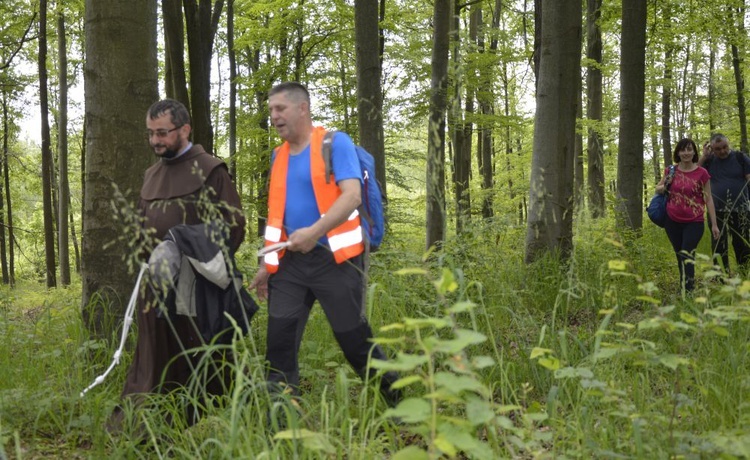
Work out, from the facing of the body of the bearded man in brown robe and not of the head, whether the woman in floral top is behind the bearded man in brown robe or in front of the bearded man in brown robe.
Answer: behind

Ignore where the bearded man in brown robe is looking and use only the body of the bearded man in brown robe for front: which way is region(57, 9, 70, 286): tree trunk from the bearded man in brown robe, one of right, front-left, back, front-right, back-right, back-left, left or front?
back-right

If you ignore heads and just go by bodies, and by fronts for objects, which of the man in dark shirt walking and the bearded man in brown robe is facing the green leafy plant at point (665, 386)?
the man in dark shirt walking

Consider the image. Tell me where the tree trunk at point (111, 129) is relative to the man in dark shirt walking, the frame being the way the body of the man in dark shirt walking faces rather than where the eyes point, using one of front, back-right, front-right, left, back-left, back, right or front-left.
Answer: front-right

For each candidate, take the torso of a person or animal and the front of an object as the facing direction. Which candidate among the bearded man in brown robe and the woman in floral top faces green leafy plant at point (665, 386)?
the woman in floral top

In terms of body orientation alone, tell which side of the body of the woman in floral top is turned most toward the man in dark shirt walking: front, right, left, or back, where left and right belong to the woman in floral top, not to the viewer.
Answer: back

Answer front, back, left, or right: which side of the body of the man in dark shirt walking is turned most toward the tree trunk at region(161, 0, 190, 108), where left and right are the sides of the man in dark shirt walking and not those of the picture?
right

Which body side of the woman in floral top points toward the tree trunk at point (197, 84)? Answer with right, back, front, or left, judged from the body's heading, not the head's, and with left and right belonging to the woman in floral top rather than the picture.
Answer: right
